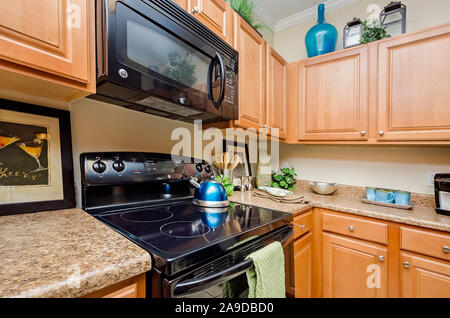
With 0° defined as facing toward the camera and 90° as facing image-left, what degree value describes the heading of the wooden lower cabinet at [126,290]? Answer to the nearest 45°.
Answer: approximately 315°

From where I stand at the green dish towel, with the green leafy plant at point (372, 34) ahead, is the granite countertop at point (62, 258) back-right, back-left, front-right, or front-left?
back-left

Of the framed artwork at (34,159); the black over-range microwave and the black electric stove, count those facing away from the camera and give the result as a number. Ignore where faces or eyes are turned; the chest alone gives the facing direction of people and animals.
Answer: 0

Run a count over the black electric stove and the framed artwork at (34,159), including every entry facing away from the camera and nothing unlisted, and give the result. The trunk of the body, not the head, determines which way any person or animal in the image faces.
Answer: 0

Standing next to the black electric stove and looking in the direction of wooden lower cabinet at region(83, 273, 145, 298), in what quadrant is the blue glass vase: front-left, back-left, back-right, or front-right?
back-left

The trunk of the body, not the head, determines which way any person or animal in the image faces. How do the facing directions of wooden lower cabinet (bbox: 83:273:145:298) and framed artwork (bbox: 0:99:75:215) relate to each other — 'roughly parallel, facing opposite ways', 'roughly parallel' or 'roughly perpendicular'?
roughly parallel

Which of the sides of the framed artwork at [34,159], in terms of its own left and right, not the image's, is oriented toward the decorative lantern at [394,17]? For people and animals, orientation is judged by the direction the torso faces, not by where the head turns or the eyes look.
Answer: left

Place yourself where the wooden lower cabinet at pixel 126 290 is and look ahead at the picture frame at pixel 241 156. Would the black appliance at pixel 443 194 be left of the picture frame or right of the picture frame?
right

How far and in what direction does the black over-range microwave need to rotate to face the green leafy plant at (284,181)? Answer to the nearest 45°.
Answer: approximately 90° to its left

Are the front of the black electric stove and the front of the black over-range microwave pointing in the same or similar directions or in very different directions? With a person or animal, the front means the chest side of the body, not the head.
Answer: same or similar directions

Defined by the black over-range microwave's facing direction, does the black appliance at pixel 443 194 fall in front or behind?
in front

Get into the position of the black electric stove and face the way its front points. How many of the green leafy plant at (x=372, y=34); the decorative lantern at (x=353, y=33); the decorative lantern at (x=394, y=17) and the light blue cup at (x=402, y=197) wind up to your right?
0

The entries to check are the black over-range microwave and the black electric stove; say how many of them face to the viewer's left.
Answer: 0

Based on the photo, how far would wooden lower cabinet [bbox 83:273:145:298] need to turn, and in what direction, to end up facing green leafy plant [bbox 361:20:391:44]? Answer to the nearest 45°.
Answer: approximately 45° to its left

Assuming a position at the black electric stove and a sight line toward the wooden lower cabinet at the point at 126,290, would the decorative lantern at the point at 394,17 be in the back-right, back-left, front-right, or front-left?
back-left

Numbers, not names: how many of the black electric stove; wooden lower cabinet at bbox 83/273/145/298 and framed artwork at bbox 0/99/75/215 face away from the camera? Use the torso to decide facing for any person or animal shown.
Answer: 0
